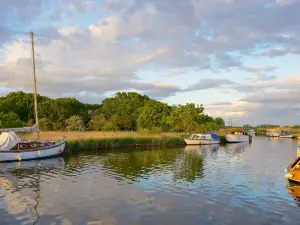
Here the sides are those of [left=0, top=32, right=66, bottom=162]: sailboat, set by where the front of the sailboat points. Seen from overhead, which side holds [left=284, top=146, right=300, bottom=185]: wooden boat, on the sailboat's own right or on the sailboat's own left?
on the sailboat's own right

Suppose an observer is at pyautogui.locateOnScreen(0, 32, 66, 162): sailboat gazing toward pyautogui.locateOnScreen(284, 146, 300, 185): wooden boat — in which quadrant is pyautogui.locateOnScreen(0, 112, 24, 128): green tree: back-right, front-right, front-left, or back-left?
back-left

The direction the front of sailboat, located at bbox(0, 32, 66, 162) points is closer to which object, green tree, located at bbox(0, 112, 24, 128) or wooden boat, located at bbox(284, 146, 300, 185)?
the wooden boat

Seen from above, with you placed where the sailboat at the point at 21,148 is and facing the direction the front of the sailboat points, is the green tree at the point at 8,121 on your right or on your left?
on your left

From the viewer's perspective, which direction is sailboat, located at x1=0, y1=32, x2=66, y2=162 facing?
to the viewer's right
